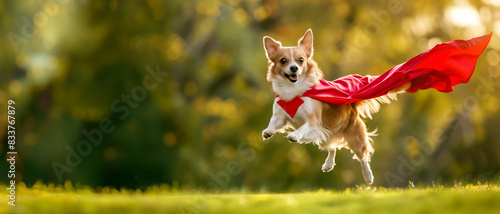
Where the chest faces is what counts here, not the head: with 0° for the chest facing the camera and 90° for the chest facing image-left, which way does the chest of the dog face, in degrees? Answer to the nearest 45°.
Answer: approximately 45°
